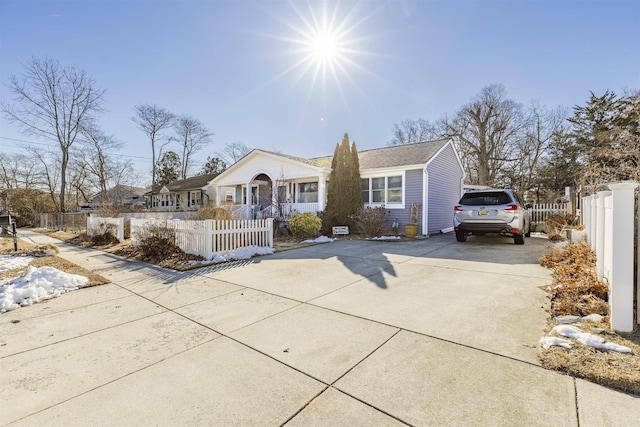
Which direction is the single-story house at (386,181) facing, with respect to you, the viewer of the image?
facing the viewer and to the left of the viewer

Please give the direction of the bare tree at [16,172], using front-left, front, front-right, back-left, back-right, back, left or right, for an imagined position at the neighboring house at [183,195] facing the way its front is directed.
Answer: right

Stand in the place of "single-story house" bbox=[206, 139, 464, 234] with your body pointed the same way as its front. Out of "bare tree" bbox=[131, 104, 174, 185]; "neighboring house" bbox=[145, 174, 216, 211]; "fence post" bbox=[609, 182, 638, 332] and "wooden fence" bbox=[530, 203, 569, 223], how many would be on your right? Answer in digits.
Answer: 2

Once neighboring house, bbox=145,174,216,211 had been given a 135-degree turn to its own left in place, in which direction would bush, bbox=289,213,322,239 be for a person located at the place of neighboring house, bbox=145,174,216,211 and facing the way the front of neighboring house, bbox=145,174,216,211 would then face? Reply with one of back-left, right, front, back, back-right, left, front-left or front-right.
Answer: right

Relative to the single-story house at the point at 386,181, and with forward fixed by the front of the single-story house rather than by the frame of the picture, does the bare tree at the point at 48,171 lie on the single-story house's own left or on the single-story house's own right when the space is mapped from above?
on the single-story house's own right

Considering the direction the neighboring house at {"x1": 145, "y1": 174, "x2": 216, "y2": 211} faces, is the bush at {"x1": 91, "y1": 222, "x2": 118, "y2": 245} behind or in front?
in front

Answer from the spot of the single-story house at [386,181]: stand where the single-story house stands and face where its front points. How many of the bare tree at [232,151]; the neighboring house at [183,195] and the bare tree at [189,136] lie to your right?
3

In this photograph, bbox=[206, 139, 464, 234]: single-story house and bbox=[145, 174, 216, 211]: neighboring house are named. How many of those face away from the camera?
0

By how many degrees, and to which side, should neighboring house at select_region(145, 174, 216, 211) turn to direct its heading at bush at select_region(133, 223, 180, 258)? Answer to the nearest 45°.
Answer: approximately 45° to its left

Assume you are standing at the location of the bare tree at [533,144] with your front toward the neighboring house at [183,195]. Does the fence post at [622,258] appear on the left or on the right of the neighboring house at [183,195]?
left

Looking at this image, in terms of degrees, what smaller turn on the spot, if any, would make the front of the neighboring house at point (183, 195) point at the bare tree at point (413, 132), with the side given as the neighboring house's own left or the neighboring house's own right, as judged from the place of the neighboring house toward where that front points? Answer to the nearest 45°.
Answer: approximately 135° to the neighboring house's own left

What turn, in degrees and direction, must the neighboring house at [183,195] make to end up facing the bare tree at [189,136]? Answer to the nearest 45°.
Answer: approximately 135° to its right

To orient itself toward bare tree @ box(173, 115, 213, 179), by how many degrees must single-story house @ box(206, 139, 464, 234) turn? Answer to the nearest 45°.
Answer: approximately 90° to its right
